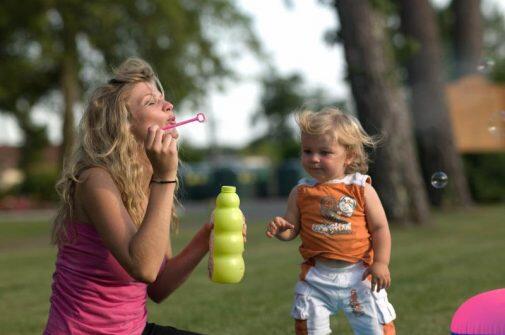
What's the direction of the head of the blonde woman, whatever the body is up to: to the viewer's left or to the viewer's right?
to the viewer's right

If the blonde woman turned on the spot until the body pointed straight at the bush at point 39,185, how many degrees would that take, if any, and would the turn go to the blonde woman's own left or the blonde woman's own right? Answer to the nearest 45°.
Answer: approximately 90° to the blonde woman's own left

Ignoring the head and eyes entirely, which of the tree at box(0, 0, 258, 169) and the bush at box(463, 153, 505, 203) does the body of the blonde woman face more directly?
the bush

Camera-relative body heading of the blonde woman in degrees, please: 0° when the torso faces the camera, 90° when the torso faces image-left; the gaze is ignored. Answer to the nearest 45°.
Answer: approximately 270°

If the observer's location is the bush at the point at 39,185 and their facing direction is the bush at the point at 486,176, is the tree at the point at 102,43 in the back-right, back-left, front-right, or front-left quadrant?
front-right

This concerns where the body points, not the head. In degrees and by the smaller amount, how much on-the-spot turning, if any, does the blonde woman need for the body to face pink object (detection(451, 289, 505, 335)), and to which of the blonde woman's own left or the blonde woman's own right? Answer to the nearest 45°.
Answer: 0° — they already face it

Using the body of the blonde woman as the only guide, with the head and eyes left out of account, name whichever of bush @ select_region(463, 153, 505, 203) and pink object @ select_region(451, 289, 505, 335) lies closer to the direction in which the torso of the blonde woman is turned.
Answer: the pink object

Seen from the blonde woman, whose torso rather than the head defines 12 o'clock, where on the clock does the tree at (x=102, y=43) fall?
The tree is roughly at 9 o'clock from the blonde woman.
